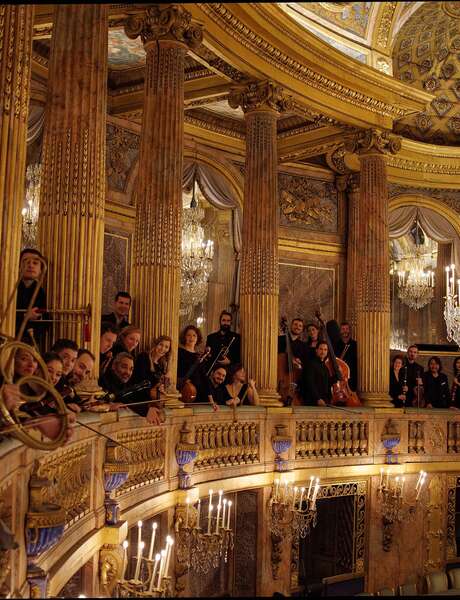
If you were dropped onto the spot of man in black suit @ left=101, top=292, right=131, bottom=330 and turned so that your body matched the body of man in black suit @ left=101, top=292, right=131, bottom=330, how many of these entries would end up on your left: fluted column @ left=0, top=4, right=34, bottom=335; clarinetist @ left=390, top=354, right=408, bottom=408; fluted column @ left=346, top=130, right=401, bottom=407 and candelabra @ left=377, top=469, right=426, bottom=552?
3

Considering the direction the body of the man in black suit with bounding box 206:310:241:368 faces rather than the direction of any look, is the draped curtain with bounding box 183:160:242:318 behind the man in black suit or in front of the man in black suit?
behind

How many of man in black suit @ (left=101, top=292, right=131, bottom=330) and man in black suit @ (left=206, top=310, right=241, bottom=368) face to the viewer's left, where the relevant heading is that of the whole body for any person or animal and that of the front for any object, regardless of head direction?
0

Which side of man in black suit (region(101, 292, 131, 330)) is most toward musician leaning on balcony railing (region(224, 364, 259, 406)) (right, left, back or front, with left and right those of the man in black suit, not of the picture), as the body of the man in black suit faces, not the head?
left

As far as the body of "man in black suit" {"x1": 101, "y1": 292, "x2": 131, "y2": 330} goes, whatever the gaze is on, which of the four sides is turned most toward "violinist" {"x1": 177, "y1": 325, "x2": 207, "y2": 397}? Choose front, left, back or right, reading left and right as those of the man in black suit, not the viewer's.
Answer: left

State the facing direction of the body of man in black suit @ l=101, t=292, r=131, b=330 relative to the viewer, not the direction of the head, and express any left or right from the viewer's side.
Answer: facing the viewer and to the right of the viewer

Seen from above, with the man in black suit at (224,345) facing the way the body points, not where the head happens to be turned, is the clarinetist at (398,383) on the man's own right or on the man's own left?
on the man's own left

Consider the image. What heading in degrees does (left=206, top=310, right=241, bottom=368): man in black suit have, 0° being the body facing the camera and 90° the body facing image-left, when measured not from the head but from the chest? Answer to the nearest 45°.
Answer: approximately 0°
